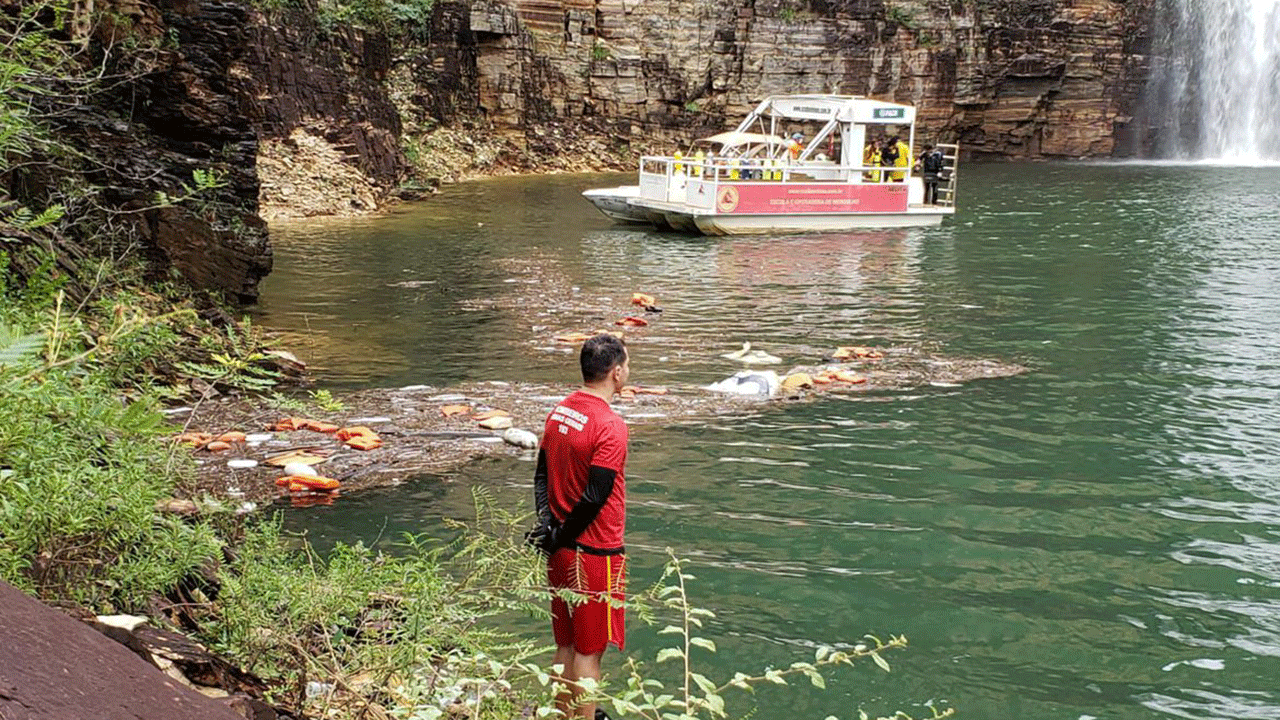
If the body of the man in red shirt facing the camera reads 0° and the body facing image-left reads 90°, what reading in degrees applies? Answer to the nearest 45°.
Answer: approximately 225°

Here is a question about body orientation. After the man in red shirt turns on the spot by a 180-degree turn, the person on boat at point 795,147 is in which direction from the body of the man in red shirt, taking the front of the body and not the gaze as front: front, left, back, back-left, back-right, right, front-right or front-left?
back-right

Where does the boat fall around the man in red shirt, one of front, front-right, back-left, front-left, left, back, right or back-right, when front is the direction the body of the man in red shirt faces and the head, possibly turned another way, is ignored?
front-left

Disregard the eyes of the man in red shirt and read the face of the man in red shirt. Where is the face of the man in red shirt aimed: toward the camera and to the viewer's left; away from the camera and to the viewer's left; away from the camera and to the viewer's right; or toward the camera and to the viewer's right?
away from the camera and to the viewer's right

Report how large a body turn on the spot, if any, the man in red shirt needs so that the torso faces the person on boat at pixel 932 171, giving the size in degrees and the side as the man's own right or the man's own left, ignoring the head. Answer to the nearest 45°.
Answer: approximately 45° to the man's own left

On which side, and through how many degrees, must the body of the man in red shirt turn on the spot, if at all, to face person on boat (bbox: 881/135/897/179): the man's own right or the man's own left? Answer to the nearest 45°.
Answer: approximately 45° to the man's own left
